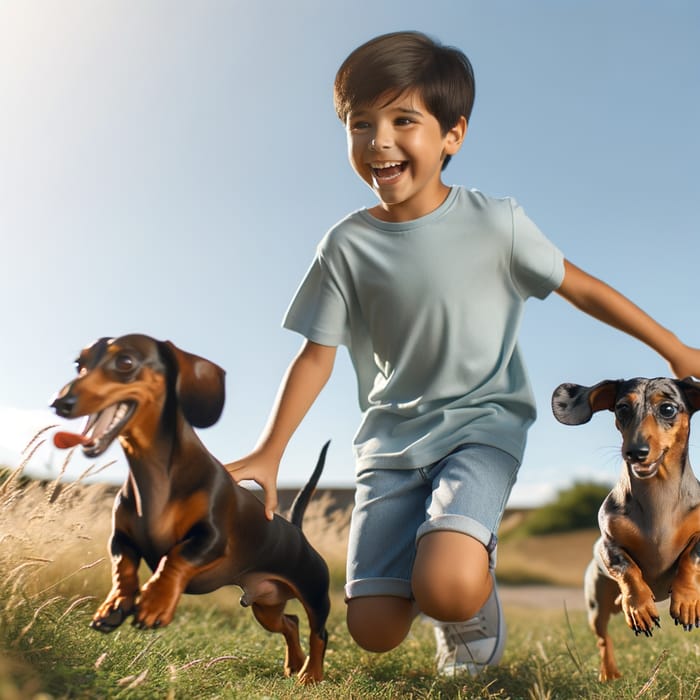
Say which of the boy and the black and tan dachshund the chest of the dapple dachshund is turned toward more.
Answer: the black and tan dachshund

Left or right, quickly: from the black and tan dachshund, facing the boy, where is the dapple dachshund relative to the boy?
right

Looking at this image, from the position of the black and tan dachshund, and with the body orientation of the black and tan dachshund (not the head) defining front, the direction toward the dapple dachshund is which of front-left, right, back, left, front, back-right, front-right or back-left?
back-left

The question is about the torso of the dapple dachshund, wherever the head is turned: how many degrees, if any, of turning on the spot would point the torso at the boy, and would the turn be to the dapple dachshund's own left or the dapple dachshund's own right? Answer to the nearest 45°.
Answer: approximately 135° to the dapple dachshund's own right

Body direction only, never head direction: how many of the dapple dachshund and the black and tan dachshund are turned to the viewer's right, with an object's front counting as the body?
0

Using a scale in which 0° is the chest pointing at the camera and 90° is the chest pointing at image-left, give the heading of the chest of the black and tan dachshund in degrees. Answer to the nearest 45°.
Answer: approximately 45°

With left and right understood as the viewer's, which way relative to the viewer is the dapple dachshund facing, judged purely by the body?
facing the viewer

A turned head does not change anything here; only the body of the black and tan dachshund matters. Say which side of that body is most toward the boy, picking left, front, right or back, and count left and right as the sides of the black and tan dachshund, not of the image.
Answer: back
